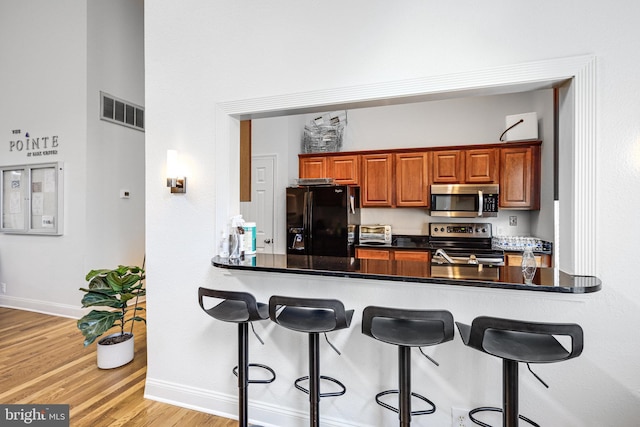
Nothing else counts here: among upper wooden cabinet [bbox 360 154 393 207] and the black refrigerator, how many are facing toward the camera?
2

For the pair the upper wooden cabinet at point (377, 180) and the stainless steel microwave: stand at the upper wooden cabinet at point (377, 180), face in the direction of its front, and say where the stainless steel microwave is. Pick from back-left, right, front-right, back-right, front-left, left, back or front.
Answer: left

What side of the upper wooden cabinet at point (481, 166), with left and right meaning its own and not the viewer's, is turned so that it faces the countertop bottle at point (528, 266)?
front

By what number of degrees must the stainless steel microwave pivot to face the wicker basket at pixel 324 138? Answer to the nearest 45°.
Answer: approximately 90° to its right

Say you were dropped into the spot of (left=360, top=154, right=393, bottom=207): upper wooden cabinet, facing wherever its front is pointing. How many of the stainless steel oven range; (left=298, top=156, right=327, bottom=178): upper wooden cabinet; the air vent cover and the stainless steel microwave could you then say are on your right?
2

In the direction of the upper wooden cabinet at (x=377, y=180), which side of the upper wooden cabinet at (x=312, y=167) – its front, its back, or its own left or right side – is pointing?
left

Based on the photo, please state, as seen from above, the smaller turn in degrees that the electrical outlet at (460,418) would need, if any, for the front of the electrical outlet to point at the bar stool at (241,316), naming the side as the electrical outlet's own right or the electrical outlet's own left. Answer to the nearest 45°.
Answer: approximately 90° to the electrical outlet's own right

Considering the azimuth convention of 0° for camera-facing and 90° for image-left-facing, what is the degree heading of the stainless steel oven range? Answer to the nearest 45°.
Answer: approximately 0°

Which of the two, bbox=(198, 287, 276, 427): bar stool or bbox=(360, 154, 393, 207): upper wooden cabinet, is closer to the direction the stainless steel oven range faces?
the bar stool
